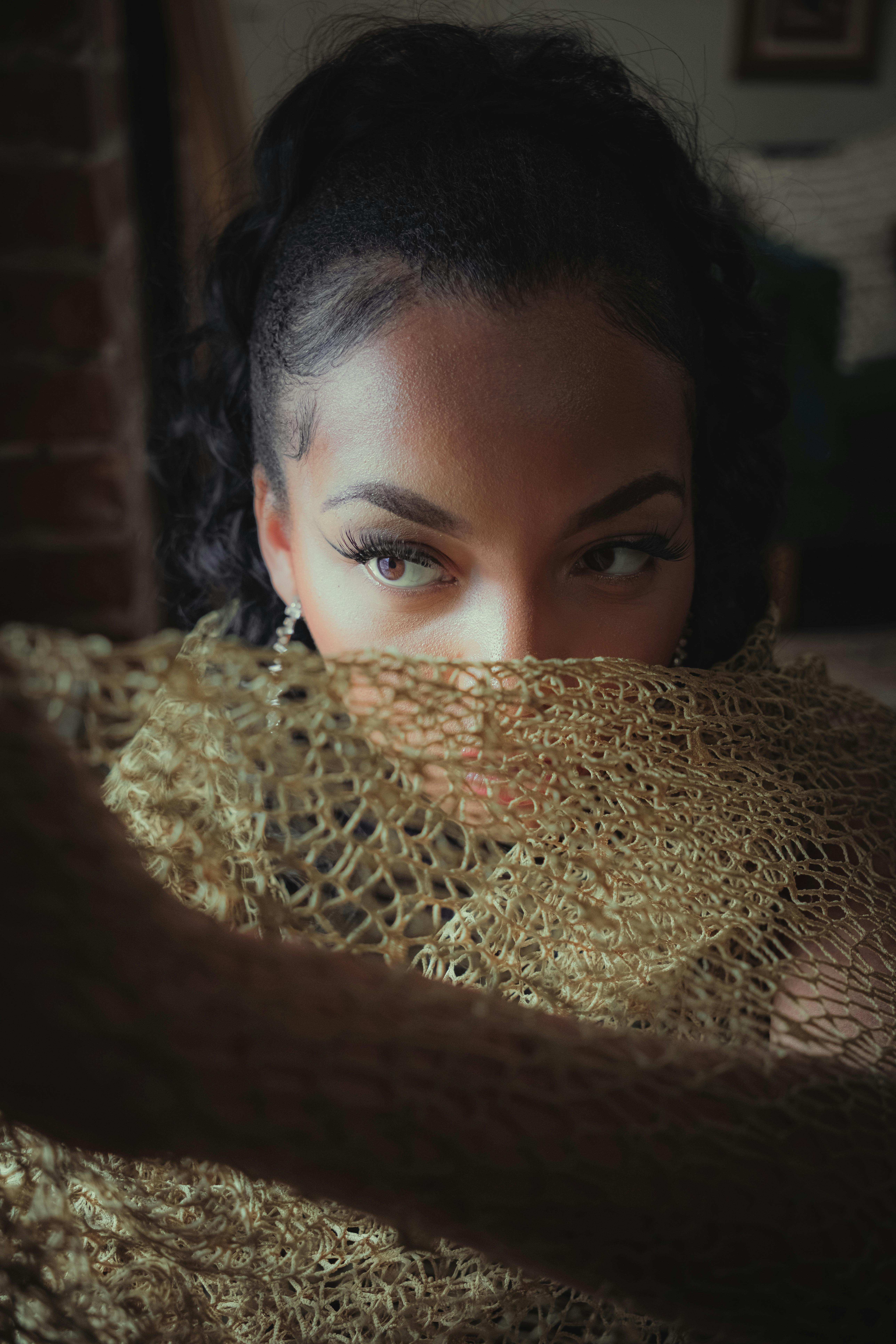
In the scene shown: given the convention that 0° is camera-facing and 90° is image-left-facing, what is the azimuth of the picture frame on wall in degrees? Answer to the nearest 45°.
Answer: approximately 0°

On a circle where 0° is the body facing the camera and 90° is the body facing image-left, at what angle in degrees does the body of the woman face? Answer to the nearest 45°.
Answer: approximately 0°

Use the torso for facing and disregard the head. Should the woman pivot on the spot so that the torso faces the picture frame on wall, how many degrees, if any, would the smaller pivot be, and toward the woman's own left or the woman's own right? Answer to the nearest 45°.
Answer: approximately 180°

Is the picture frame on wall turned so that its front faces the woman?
yes

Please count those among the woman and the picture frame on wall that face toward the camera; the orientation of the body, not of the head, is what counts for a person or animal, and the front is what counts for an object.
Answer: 2
